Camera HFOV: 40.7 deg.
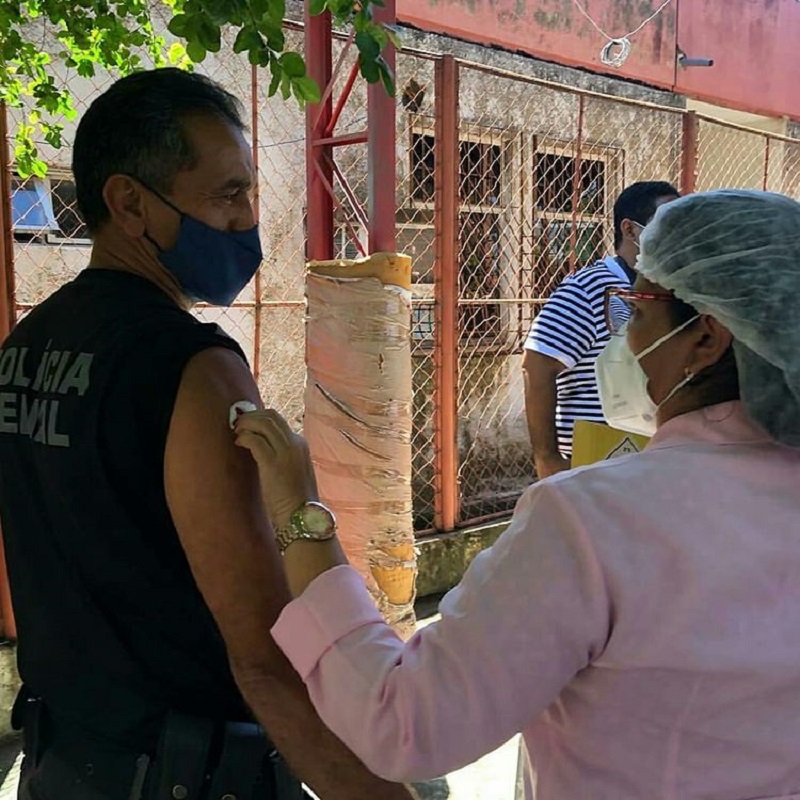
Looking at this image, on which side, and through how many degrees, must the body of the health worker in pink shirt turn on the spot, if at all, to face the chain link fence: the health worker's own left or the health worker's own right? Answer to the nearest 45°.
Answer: approximately 45° to the health worker's own right

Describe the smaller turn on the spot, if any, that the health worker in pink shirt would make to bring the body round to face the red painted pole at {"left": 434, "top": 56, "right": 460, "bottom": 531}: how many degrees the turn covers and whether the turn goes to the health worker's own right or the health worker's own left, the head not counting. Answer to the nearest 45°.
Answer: approximately 45° to the health worker's own right

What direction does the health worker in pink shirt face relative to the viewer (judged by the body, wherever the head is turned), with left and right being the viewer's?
facing away from the viewer and to the left of the viewer

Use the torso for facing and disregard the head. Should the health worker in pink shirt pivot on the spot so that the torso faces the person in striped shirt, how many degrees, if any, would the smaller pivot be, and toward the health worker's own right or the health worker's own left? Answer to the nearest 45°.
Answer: approximately 45° to the health worker's own right

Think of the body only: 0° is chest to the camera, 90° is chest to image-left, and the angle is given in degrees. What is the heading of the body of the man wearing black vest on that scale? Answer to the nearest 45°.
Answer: approximately 225°

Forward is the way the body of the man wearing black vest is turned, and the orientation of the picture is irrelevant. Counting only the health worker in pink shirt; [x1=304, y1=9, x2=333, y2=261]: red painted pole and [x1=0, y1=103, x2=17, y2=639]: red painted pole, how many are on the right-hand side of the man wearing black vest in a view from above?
1

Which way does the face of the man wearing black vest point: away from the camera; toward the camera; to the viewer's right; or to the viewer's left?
to the viewer's right

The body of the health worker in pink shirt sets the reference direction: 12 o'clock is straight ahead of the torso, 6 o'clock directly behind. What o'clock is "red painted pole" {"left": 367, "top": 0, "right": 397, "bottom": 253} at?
The red painted pole is roughly at 1 o'clock from the health worker in pink shirt.

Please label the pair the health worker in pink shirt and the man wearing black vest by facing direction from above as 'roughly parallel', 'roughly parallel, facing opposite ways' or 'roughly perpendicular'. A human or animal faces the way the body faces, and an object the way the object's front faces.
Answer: roughly perpendicular

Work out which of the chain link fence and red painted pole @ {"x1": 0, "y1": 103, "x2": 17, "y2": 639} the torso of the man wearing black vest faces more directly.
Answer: the chain link fence
